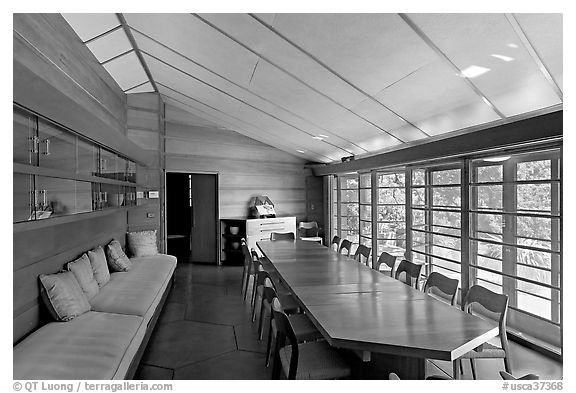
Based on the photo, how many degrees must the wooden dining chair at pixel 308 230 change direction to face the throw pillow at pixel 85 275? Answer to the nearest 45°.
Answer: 0° — it already faces it

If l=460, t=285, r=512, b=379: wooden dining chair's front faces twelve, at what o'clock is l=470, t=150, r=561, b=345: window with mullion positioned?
The window with mullion is roughly at 5 o'clock from the wooden dining chair.

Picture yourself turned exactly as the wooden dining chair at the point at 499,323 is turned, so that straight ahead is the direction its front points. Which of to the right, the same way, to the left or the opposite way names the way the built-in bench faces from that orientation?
the opposite way

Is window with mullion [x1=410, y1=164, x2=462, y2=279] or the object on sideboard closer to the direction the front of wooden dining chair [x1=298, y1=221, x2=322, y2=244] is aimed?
the window with mullion

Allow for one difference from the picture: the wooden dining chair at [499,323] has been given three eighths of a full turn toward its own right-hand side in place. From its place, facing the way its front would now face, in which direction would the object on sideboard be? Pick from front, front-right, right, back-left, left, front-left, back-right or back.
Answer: front-left

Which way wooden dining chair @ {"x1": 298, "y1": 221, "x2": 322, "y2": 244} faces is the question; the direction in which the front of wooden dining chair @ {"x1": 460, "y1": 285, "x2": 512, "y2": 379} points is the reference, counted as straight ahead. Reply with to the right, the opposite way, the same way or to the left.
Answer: to the left

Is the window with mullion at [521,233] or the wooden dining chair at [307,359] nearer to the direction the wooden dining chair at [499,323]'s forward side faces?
the wooden dining chair

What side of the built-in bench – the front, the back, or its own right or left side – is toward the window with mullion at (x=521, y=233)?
front

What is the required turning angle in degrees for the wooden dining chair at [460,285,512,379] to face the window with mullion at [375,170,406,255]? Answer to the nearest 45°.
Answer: approximately 90° to its right

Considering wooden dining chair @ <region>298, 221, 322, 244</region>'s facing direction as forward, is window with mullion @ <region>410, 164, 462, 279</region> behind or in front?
in front

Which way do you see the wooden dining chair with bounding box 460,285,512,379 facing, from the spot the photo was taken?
facing the viewer and to the left of the viewer

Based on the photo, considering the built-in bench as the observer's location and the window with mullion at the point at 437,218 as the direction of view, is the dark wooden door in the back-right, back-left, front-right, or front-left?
front-left

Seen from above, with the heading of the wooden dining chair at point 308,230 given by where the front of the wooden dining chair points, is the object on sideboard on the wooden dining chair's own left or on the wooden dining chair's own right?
on the wooden dining chair's own right

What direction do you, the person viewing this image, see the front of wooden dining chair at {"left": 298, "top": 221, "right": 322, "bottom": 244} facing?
facing the viewer

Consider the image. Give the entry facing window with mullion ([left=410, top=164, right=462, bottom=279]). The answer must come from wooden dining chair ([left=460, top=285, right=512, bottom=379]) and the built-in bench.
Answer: the built-in bench

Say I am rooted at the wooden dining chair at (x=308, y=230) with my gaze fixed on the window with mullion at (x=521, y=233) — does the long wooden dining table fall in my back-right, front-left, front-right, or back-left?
front-right

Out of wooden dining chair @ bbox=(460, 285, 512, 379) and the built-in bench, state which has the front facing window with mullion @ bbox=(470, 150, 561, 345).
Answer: the built-in bench

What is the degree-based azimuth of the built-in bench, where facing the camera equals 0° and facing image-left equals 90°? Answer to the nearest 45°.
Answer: approximately 270°
